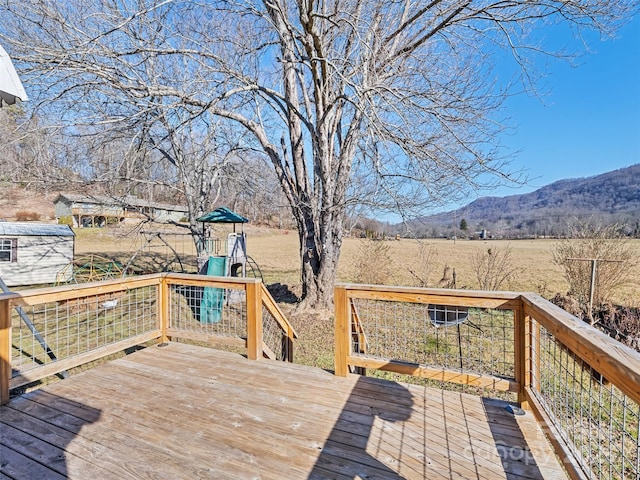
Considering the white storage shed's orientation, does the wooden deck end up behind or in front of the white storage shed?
in front

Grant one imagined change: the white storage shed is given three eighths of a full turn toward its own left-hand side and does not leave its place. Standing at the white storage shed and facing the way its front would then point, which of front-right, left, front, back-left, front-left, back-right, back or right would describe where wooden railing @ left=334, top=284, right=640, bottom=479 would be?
back-right
